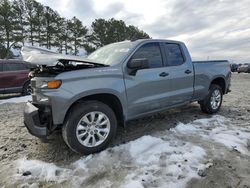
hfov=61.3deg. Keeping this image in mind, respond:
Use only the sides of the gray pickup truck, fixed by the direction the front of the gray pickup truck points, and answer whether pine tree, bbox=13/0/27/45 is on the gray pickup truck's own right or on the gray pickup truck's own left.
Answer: on the gray pickup truck's own right

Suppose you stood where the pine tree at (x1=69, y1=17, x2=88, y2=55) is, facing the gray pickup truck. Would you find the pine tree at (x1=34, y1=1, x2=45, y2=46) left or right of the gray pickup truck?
right

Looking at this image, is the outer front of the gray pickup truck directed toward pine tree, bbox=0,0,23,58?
no

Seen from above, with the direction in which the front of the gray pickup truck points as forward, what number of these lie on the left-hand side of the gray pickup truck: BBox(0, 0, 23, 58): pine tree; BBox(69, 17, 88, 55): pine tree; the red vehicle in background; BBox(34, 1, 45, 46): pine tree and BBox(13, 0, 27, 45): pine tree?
0

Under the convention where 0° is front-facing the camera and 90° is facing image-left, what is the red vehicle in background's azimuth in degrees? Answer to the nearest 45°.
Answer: approximately 90°

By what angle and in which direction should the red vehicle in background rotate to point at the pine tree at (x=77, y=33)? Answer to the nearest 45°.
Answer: approximately 90° to its right

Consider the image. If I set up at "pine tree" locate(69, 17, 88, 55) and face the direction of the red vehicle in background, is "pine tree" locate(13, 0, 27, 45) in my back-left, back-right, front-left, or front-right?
front-right

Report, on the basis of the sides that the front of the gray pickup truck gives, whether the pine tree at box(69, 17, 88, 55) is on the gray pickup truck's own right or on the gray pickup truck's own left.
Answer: on the gray pickup truck's own right

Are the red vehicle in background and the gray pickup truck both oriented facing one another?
no

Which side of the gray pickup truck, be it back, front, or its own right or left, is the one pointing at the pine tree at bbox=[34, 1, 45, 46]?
right

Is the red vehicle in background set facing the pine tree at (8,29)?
no

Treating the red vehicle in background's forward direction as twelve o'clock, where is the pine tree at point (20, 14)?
The pine tree is roughly at 3 o'clock from the red vehicle in background.

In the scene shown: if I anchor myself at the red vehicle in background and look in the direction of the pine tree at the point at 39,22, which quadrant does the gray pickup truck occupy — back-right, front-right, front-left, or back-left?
back-right

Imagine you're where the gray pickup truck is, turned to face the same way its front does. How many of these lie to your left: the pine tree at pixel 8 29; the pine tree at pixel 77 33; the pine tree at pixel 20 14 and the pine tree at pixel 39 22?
0

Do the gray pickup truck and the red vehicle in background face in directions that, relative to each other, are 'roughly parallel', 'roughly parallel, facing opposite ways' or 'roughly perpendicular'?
roughly parallel

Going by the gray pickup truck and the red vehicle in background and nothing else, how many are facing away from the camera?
0
